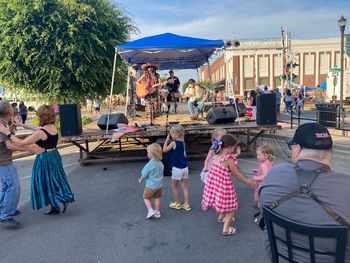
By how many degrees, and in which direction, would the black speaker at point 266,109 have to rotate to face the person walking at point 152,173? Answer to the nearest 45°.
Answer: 0° — it already faces them

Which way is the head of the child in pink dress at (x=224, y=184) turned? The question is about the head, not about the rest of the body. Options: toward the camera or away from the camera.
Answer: away from the camera

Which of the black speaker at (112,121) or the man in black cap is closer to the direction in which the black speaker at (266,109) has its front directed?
the man in black cap

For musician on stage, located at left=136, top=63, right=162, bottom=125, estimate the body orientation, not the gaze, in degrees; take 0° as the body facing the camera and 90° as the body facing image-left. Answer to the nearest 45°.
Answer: approximately 0°

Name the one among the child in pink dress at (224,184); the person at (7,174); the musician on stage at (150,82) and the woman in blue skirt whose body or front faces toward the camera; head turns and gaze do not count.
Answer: the musician on stage

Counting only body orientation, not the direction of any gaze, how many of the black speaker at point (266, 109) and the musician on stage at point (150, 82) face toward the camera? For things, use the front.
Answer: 2

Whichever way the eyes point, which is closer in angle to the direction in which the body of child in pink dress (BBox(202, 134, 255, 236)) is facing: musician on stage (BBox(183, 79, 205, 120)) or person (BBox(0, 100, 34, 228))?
the musician on stage

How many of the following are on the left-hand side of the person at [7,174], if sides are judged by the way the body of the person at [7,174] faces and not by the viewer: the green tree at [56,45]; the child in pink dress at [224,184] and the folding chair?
1

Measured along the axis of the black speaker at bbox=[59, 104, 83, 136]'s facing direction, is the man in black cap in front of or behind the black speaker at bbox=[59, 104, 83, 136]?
in front

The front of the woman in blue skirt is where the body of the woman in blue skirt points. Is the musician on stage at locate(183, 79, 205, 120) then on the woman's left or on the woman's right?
on the woman's right

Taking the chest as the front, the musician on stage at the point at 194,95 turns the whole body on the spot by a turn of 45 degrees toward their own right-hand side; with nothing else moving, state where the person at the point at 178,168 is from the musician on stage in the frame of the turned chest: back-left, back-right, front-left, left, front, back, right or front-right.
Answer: left

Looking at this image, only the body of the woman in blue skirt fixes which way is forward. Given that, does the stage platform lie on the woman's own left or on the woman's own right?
on the woman's own right

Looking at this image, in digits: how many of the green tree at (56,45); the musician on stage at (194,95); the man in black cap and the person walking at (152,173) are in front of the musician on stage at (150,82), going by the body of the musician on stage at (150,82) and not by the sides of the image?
2

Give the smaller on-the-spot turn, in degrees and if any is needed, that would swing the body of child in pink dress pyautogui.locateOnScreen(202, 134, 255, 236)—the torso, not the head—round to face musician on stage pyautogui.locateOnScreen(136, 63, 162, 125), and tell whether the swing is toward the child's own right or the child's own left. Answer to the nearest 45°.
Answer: approximately 45° to the child's own left
